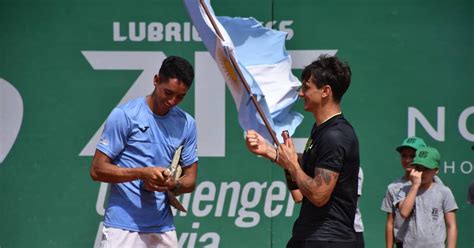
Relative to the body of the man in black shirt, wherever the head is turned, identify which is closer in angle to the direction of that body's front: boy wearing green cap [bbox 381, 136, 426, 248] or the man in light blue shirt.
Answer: the man in light blue shirt

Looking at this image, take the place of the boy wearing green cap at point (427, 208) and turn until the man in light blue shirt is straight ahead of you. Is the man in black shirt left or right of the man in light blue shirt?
left

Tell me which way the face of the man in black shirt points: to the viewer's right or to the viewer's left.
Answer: to the viewer's left

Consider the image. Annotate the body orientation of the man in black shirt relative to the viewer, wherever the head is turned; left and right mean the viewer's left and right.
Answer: facing to the left of the viewer

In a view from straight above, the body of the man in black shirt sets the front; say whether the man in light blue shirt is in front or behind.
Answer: in front

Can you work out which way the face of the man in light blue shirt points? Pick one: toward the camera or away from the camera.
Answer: toward the camera
